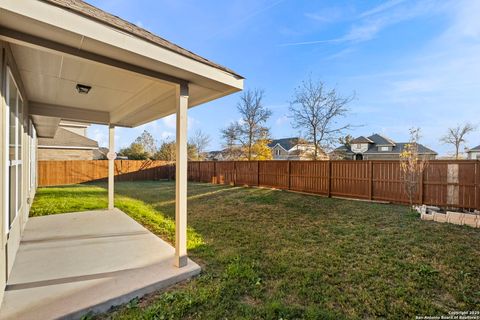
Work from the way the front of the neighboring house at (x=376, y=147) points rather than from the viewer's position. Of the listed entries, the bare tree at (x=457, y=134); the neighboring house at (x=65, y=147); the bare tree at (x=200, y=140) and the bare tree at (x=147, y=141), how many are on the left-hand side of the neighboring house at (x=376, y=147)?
1

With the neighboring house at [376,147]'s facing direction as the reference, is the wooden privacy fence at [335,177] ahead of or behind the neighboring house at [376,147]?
ahead

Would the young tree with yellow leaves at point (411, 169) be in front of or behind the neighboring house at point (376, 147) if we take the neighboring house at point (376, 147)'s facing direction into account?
in front

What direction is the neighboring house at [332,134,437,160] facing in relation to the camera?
toward the camera

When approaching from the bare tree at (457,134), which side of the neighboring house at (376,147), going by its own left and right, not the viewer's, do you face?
left

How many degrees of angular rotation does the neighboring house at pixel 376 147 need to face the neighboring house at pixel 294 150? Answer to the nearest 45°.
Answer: approximately 45° to its right

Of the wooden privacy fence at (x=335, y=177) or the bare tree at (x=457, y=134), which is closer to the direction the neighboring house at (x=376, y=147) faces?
the wooden privacy fence

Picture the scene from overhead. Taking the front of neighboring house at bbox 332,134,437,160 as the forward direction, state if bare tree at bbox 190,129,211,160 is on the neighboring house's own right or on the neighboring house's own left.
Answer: on the neighboring house's own right

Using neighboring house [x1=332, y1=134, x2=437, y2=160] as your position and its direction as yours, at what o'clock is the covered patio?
The covered patio is roughly at 12 o'clock from the neighboring house.

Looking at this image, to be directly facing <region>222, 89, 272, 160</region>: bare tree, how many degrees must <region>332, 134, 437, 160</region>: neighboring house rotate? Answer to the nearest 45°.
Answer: approximately 45° to its right
